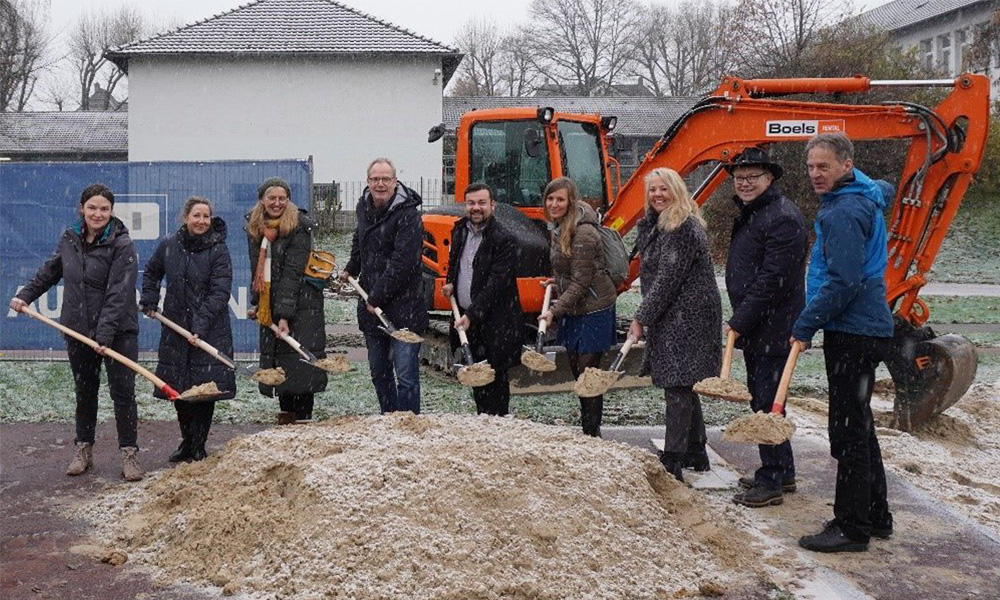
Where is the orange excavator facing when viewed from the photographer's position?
facing the viewer and to the right of the viewer

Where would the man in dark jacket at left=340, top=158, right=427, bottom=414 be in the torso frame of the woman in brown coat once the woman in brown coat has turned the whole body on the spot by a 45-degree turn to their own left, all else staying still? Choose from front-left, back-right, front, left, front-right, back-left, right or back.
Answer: right

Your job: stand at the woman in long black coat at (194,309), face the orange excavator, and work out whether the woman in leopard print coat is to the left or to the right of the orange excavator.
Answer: right

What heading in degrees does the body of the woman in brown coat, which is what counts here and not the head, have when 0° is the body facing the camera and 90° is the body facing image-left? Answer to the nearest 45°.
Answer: approximately 45°

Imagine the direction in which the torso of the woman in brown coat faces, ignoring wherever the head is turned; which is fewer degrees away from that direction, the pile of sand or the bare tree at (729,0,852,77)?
the pile of sand

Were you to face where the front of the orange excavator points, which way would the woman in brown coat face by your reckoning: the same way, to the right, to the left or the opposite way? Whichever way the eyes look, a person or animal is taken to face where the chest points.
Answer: to the right

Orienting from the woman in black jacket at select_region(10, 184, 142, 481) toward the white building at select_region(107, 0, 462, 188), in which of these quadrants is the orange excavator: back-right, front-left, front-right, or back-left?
front-right

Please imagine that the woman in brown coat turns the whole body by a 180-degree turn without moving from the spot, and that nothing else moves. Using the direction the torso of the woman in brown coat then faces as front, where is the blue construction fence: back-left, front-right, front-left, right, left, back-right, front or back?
left

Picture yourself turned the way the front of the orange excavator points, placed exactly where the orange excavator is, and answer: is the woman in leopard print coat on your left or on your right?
on your right

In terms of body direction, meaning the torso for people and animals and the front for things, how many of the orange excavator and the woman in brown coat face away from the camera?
0

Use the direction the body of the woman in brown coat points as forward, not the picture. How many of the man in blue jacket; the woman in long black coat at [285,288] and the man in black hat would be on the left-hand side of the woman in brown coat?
2

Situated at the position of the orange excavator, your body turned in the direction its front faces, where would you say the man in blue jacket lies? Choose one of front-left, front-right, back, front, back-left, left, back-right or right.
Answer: front-right

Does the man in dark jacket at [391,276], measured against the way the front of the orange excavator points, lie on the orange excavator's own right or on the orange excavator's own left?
on the orange excavator's own right

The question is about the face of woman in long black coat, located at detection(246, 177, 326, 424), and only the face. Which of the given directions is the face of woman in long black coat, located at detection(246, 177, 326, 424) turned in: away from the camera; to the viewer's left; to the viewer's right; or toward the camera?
toward the camera

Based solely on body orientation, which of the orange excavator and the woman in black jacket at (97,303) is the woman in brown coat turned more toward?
the woman in black jacket

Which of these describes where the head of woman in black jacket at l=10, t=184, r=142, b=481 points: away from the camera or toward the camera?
toward the camera

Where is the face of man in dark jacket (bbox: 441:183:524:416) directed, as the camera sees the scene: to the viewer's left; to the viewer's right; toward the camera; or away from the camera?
toward the camera
